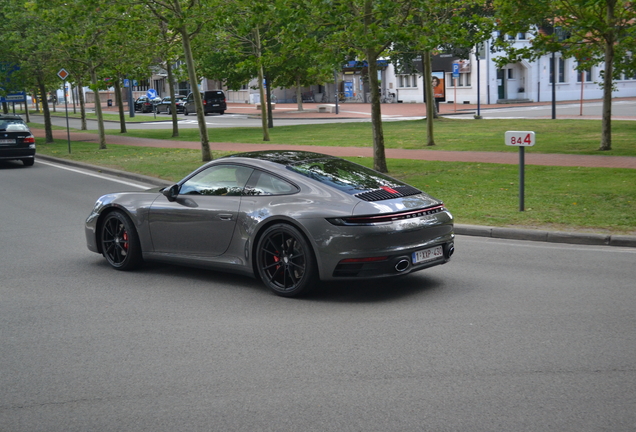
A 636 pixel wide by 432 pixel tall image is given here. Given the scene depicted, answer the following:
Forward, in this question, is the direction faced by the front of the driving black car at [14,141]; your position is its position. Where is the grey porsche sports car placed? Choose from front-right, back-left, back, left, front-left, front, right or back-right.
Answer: back

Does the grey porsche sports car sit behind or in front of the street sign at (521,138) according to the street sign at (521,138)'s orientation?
in front

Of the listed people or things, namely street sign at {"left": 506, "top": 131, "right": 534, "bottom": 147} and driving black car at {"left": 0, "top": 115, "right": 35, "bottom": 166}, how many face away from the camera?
1

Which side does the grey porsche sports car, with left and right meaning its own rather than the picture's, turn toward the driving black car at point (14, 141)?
front

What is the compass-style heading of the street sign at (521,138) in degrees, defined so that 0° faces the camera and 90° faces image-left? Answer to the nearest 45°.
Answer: approximately 0°

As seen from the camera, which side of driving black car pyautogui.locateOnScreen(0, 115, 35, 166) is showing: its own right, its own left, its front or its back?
back

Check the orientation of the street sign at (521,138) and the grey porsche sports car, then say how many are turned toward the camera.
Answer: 1

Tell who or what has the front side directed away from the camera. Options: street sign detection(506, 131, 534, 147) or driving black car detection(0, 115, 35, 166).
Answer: the driving black car

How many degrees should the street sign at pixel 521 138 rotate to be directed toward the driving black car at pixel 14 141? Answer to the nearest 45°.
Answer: approximately 135° to its right

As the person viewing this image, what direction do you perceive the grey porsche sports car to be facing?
facing away from the viewer and to the left of the viewer

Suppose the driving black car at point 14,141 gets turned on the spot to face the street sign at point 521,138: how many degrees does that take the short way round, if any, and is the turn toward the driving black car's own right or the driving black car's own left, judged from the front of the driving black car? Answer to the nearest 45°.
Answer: approximately 135° to the driving black car's own right

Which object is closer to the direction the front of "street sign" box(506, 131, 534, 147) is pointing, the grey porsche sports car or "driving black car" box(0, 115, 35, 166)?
the grey porsche sports car

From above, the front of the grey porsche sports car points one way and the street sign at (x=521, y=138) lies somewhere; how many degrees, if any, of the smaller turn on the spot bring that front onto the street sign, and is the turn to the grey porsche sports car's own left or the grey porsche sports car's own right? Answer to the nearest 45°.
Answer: approximately 90° to the grey porsche sports car's own right
